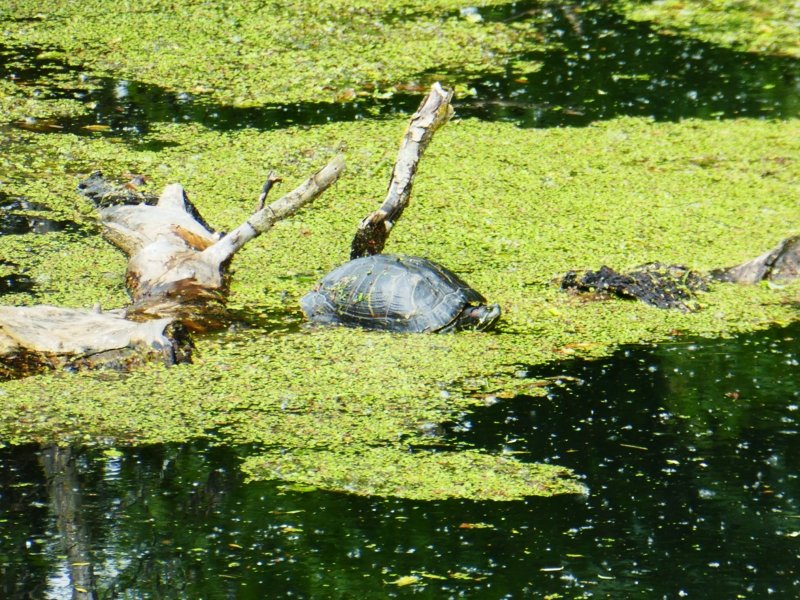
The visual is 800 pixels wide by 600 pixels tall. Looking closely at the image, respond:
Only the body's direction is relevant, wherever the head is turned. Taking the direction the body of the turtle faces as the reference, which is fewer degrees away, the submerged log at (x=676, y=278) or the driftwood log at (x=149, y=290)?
the submerged log

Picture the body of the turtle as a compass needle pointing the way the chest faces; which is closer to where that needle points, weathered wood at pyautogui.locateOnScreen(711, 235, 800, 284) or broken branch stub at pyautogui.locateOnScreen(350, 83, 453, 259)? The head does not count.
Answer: the weathered wood

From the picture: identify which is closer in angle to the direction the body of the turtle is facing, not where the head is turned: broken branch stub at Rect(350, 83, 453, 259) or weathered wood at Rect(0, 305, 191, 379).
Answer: the broken branch stub

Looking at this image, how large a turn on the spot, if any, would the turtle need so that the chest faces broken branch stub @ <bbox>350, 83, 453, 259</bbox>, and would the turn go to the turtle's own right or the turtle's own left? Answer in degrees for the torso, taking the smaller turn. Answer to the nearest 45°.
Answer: approximately 90° to the turtle's own left

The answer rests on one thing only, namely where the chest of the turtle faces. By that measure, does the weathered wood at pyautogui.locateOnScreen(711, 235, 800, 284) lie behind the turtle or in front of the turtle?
in front

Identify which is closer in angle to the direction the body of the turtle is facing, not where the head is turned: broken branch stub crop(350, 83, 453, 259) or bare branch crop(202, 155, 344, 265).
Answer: the broken branch stub

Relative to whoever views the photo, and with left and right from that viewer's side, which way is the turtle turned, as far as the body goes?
facing to the right of the viewer

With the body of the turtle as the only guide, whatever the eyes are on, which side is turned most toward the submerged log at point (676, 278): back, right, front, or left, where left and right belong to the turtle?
front

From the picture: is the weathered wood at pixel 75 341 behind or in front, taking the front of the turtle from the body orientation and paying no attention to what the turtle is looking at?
behind
